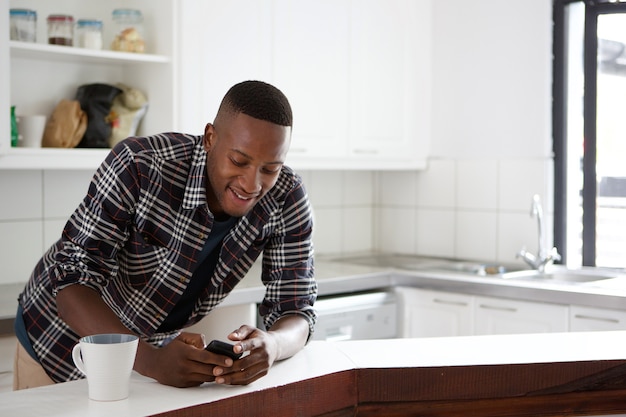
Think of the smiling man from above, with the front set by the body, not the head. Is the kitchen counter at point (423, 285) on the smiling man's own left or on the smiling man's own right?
on the smiling man's own left

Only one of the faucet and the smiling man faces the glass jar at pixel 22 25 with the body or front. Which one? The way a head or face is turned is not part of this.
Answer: the faucet

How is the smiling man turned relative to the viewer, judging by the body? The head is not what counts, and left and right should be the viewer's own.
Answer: facing the viewer and to the right of the viewer

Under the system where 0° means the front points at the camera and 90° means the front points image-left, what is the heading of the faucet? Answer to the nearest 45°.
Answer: approximately 45°

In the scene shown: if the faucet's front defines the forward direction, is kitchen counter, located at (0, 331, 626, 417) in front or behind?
in front

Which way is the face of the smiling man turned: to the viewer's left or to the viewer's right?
to the viewer's right

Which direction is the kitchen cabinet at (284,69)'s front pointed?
toward the camera

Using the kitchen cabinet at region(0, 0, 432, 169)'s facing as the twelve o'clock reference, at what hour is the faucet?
The faucet is roughly at 9 o'clock from the kitchen cabinet.

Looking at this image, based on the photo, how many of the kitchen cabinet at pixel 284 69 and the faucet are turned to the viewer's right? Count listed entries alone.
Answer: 0

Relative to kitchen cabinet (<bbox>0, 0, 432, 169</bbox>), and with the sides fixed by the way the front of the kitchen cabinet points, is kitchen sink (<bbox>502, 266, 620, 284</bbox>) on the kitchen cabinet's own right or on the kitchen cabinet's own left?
on the kitchen cabinet's own left

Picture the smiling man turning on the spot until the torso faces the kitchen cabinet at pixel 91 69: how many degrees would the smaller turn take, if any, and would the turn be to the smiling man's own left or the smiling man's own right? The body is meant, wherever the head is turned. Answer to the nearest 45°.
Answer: approximately 135° to the smiling man's own left

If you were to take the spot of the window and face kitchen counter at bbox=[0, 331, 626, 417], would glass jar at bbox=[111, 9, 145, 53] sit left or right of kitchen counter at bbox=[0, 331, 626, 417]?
right

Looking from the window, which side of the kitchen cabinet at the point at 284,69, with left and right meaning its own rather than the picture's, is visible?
left
